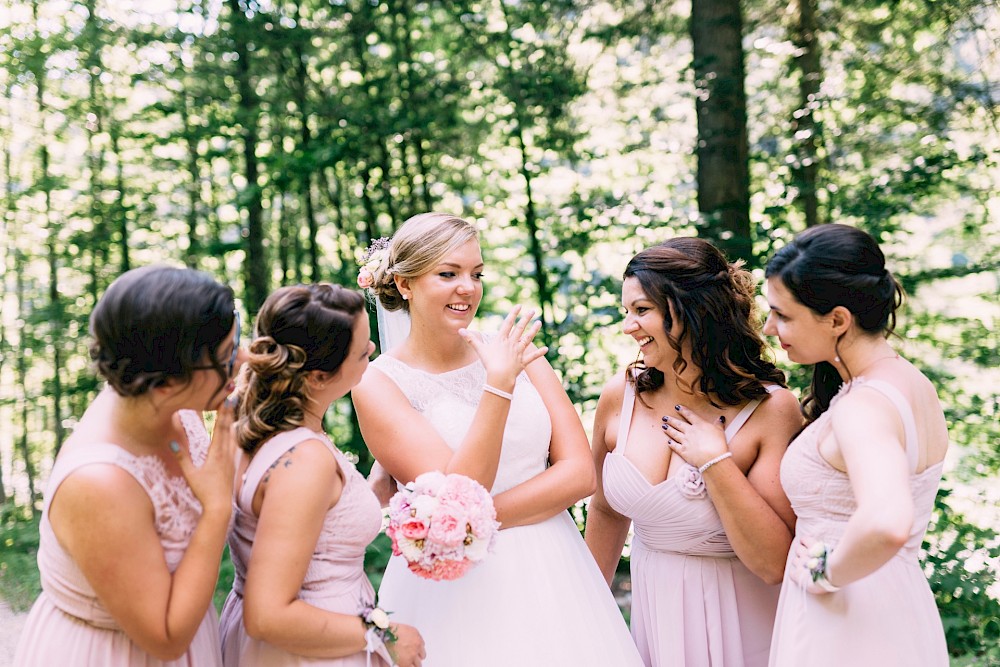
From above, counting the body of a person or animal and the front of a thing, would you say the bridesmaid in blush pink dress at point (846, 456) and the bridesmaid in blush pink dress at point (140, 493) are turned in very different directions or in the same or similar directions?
very different directions

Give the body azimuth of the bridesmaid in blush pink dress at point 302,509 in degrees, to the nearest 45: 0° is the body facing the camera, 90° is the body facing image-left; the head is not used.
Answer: approximately 270°

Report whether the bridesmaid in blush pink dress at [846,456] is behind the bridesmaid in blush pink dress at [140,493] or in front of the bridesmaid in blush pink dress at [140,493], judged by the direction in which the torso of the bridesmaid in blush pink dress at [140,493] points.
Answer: in front

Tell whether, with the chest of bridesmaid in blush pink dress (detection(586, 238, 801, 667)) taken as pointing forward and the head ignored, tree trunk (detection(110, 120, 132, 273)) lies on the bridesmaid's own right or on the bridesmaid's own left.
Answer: on the bridesmaid's own right

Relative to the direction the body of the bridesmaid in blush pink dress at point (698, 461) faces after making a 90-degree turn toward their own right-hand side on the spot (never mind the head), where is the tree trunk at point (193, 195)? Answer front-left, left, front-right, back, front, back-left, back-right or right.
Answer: front

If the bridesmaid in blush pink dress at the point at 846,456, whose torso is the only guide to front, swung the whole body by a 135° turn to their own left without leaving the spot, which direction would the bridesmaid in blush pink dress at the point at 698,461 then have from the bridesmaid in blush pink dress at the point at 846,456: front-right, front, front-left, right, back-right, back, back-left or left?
back

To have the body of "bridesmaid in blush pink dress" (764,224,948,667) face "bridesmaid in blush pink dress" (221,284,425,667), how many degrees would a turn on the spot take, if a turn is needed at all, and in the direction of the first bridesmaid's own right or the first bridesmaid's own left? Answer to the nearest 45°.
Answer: approximately 45° to the first bridesmaid's own left

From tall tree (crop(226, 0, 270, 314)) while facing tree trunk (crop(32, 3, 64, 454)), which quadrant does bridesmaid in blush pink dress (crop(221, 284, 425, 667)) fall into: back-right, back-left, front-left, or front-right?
back-left

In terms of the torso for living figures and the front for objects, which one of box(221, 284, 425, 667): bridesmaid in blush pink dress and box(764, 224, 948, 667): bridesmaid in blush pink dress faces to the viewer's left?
box(764, 224, 948, 667): bridesmaid in blush pink dress

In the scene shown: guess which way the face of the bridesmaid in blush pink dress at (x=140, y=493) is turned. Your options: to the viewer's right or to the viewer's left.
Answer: to the viewer's right

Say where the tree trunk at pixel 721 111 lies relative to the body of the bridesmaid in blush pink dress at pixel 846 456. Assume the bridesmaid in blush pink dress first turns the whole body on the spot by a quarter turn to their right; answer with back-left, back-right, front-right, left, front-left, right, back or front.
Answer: front

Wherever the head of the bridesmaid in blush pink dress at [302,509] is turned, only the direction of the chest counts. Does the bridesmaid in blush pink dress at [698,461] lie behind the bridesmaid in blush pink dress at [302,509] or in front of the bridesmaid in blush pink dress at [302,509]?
in front

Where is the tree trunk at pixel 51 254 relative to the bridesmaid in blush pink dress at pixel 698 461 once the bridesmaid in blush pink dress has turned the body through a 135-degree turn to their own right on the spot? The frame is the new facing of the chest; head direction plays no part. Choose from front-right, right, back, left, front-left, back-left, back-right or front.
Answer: front-left

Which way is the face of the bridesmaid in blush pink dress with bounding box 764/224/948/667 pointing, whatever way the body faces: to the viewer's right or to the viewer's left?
to the viewer's left

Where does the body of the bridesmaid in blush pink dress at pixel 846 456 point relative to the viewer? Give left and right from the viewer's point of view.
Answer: facing to the left of the viewer

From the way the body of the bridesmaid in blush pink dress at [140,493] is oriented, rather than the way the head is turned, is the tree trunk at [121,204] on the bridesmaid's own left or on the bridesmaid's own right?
on the bridesmaid's own left
